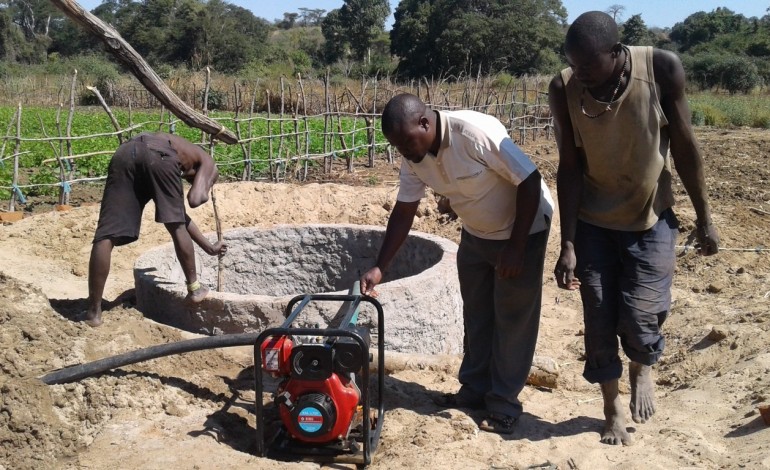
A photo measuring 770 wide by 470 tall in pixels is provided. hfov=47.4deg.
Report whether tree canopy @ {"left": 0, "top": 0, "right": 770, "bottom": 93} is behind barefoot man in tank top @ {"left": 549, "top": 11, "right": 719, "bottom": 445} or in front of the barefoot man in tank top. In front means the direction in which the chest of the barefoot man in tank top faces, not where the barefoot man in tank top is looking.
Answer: behind

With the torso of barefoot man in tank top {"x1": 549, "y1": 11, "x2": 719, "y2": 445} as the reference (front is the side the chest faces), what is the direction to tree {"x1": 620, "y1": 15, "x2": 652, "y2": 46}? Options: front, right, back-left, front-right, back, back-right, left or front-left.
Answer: back

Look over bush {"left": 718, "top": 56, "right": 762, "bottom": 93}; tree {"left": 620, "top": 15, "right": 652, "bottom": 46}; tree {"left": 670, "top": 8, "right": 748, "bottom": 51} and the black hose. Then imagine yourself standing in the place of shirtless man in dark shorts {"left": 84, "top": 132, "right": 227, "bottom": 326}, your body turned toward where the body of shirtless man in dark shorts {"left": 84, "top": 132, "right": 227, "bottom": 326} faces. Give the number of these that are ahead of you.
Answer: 3

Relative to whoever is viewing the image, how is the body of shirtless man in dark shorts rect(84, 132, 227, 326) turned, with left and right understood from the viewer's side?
facing away from the viewer and to the right of the viewer

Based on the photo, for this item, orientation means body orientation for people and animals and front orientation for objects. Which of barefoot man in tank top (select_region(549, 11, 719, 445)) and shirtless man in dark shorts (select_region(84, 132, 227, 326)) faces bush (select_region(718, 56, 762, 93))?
shirtless man in dark shorts (select_region(84, 132, 227, 326))

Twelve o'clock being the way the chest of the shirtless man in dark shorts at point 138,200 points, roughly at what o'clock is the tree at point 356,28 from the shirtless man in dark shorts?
The tree is roughly at 11 o'clock from the shirtless man in dark shorts.

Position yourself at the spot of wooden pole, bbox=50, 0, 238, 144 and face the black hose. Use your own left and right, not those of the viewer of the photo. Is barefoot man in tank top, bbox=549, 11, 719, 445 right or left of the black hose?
left

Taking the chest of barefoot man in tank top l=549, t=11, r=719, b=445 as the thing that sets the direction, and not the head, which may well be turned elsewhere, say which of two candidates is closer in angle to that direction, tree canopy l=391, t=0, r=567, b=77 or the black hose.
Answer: the black hose

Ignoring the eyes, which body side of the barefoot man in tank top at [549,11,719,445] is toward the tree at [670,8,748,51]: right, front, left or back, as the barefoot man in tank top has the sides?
back

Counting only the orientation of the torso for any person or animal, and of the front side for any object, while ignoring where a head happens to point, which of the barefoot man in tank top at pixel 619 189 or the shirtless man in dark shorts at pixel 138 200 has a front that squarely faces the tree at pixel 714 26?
the shirtless man in dark shorts at pixel 138 200

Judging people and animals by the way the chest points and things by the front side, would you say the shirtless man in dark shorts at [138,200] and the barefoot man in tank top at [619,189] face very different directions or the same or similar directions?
very different directions

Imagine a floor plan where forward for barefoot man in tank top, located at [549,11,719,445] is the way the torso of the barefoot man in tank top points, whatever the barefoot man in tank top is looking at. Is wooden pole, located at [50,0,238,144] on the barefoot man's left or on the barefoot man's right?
on the barefoot man's right

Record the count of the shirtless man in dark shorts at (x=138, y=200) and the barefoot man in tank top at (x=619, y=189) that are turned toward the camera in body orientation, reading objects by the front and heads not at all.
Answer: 1

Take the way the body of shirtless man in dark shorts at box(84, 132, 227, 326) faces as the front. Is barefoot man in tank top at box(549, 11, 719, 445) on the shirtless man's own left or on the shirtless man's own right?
on the shirtless man's own right
